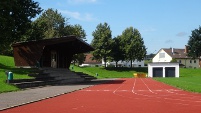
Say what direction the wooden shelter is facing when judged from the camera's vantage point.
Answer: facing the viewer and to the right of the viewer
